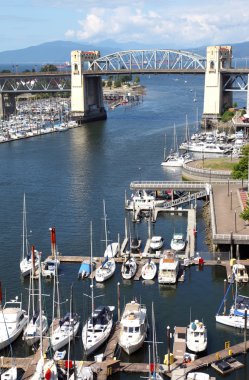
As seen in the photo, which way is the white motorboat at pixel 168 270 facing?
away from the camera

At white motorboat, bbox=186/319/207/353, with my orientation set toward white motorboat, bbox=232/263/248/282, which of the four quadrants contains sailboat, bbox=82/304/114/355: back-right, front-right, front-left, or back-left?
back-left

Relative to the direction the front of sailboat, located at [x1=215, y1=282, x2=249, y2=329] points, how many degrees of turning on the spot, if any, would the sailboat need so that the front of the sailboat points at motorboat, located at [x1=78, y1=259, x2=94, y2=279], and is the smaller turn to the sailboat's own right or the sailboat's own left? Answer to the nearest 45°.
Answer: approximately 45° to the sailboat's own right

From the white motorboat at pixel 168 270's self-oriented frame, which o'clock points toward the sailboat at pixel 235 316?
The sailboat is roughly at 5 o'clock from the white motorboat.

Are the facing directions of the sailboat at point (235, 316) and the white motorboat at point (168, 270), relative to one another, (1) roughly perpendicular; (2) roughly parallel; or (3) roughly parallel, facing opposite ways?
roughly perpendicular
